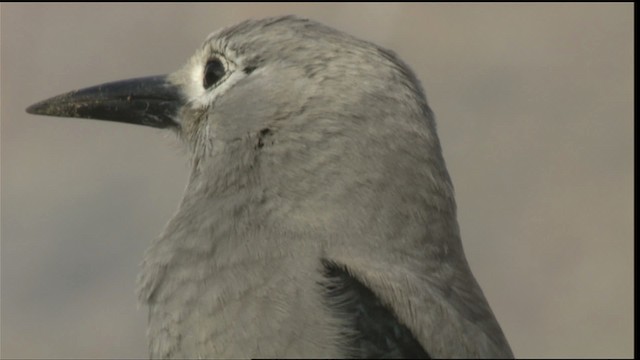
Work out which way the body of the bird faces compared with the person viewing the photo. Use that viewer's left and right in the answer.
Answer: facing to the left of the viewer
